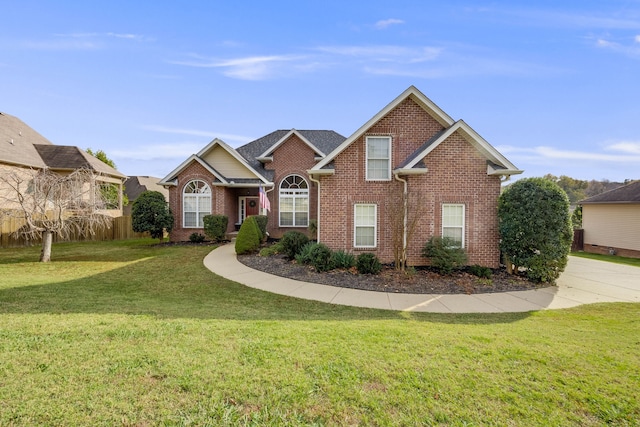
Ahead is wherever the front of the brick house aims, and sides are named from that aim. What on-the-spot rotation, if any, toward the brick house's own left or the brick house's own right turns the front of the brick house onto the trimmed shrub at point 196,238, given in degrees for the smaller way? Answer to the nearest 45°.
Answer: approximately 135° to the brick house's own right

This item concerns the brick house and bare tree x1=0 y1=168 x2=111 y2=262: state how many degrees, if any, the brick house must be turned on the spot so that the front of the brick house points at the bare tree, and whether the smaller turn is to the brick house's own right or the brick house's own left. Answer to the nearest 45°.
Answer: approximately 90° to the brick house's own right

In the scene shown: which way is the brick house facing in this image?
toward the camera

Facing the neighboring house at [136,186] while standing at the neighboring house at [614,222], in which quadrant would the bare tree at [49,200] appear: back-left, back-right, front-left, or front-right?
front-left

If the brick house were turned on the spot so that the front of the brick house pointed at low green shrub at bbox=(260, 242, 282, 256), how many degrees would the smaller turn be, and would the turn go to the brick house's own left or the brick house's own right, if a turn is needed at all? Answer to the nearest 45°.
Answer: approximately 90° to the brick house's own right

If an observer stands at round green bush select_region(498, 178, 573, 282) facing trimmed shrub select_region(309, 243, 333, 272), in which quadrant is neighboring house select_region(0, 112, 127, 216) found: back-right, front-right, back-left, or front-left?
front-right
